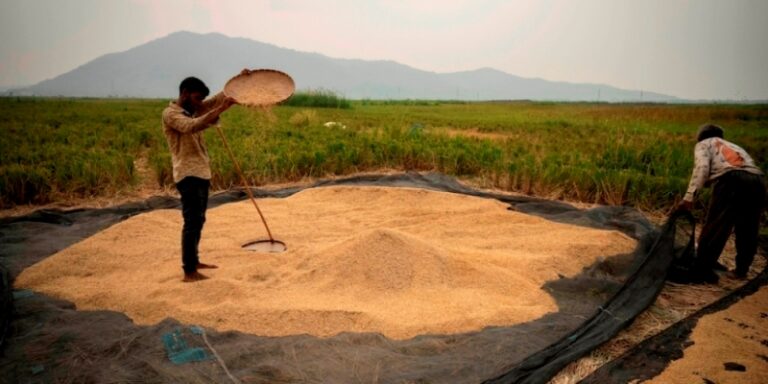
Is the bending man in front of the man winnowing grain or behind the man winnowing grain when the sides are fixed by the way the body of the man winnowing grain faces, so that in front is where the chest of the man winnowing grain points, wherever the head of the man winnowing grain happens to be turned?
in front

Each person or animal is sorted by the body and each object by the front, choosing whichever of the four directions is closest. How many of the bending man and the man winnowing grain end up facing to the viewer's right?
1

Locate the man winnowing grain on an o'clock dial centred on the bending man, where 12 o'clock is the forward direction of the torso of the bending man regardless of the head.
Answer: The man winnowing grain is roughly at 9 o'clock from the bending man.

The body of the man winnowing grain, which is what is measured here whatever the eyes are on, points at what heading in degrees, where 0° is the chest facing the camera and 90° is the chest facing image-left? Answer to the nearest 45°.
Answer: approximately 270°

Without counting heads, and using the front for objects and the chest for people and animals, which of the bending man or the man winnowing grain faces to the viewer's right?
the man winnowing grain

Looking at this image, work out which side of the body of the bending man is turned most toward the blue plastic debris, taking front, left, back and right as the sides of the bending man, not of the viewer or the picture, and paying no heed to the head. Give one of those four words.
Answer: left

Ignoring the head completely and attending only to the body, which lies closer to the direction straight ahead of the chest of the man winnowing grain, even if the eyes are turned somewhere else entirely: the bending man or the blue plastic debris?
the bending man

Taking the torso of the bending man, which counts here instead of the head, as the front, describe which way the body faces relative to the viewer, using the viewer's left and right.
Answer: facing away from the viewer and to the left of the viewer
